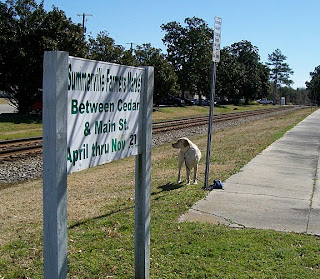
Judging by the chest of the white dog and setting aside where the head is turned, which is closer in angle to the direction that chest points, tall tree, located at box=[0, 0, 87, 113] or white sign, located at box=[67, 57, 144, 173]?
the white sign

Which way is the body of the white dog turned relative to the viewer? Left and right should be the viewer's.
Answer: facing the viewer and to the left of the viewer

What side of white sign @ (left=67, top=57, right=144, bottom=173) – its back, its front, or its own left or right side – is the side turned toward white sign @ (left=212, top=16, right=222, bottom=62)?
left

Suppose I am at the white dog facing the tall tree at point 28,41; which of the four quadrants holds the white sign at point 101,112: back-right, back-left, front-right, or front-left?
back-left

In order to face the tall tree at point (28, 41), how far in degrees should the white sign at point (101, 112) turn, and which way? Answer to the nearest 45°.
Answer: approximately 135° to its left

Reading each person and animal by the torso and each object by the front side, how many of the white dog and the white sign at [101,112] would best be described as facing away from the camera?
0

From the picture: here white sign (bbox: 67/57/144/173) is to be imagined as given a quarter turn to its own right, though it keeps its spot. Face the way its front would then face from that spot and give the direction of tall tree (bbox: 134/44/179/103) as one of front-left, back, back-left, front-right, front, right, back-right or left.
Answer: back-right

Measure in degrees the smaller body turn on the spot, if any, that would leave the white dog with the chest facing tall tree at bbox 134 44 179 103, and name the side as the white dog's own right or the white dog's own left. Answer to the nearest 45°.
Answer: approximately 135° to the white dog's own right

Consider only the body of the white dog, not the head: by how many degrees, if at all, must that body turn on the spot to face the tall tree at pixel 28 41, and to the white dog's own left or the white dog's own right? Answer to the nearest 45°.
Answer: approximately 90° to the white dog's own right

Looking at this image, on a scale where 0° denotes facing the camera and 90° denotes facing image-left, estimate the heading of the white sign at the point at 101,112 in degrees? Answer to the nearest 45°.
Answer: approximately 315°
